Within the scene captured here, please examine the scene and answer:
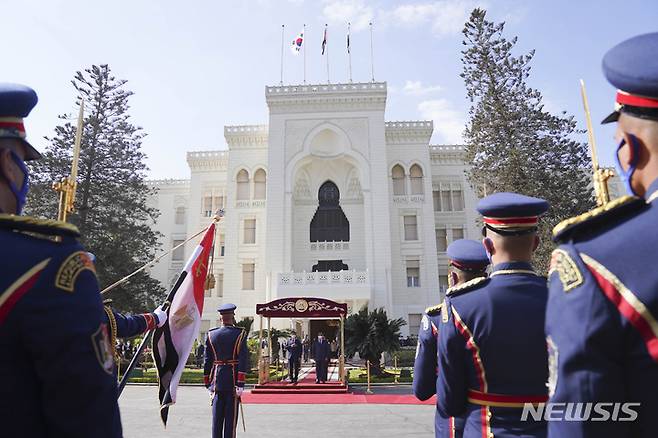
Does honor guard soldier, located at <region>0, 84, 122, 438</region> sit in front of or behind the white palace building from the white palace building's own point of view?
in front

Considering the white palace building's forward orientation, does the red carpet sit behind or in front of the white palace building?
in front

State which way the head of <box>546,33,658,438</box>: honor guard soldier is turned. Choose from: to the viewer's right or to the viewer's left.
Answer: to the viewer's left

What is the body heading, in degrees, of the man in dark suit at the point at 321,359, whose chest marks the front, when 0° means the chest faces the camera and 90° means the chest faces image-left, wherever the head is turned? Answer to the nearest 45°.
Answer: approximately 0°

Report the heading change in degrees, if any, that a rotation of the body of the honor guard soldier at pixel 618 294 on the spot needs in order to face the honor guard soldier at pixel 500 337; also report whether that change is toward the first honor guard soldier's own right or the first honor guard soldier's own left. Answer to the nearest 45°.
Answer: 0° — they already face them

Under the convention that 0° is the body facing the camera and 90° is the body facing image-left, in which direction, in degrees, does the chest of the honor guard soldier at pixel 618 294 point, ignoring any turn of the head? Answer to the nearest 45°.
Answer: approximately 135°

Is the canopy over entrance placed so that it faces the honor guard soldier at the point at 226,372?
yes

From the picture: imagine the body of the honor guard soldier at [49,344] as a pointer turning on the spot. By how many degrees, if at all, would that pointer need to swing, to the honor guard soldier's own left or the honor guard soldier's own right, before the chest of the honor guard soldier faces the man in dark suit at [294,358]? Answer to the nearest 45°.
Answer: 0° — they already face them

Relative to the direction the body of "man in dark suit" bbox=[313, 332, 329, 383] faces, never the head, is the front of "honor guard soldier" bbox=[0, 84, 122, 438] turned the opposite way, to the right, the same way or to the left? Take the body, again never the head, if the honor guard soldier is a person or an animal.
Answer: the opposite way

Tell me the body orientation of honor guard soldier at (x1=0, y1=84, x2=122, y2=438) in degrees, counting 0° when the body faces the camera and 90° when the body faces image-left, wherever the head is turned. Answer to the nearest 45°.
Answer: approximately 225°

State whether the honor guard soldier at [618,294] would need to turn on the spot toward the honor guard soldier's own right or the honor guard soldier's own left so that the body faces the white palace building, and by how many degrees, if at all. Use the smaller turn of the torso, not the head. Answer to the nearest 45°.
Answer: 0° — they already face it
